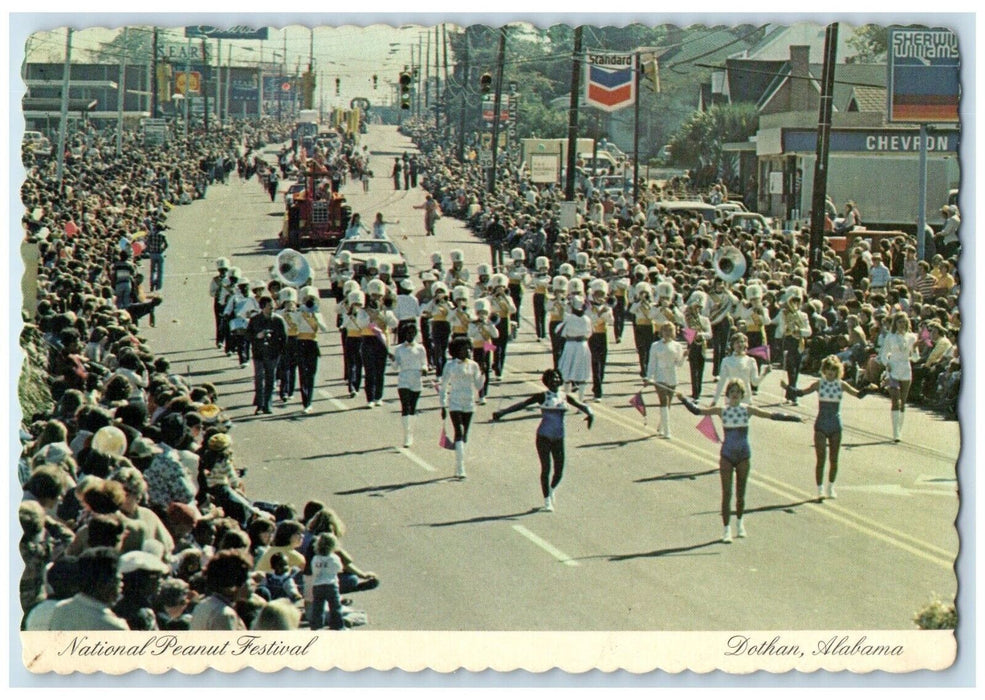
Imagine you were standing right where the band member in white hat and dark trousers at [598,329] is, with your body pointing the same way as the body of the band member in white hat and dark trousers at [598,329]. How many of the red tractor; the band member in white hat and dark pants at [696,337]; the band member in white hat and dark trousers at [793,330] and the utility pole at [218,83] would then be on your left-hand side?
2

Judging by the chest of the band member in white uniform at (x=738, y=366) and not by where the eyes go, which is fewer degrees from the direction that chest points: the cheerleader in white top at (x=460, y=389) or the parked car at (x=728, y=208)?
the cheerleader in white top

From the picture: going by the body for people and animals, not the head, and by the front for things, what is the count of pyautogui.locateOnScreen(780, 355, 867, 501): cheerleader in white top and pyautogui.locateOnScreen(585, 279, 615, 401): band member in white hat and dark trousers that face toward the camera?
2

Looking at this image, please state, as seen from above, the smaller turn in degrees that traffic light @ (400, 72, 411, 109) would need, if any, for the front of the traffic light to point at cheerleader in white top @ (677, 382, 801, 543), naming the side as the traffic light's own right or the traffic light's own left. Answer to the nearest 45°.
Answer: approximately 45° to the traffic light's own left

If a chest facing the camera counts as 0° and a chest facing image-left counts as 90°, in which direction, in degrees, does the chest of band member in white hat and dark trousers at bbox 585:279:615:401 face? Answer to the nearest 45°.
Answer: approximately 0°

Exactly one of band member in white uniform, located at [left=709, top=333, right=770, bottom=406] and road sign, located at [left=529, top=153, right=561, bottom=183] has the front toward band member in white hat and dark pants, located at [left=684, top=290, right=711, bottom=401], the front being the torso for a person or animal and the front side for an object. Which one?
the road sign

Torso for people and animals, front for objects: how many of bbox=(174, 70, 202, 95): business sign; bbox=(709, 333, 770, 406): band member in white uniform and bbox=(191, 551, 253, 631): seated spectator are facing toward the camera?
2
